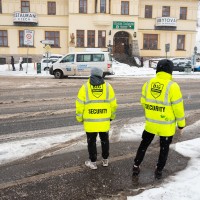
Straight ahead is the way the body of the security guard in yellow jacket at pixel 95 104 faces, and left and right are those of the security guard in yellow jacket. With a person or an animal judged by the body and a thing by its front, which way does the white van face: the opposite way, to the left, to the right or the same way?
to the left

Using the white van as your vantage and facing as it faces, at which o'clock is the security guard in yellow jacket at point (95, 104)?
The security guard in yellow jacket is roughly at 9 o'clock from the white van.

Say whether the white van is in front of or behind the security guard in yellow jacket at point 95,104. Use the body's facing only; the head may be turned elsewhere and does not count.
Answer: in front

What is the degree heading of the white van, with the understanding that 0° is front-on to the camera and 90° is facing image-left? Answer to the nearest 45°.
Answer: approximately 90°

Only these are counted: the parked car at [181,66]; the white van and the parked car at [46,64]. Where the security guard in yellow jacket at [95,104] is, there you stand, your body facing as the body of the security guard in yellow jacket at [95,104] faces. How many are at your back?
0

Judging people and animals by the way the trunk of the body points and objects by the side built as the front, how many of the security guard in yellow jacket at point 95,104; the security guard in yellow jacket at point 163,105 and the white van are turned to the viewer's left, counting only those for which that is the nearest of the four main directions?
1

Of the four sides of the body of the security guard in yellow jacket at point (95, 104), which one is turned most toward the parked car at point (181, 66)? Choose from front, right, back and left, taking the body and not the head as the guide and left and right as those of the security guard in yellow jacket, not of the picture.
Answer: front

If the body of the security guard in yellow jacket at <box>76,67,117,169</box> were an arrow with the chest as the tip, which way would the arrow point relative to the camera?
away from the camera

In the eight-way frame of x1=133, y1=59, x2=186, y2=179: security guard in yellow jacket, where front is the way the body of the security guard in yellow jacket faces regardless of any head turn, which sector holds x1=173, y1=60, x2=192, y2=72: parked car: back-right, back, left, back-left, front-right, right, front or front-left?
front-left

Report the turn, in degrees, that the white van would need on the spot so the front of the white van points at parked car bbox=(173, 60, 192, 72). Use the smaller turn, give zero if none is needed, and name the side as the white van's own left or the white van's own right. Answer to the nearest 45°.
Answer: approximately 135° to the white van's own right

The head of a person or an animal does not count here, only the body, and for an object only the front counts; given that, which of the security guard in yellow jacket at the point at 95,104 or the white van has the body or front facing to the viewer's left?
the white van

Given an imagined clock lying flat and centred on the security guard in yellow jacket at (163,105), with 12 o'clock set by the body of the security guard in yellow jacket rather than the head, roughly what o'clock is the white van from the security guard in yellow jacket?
The white van is roughly at 10 o'clock from the security guard in yellow jacket.

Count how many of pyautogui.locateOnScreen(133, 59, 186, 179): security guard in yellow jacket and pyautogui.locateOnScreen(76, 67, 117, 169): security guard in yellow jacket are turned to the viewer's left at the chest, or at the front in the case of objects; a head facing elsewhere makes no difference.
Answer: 0

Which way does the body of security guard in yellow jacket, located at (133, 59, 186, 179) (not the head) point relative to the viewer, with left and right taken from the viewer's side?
facing away from the viewer and to the right of the viewer

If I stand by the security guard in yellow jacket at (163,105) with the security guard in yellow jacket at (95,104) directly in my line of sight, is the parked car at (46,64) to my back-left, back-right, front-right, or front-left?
front-right

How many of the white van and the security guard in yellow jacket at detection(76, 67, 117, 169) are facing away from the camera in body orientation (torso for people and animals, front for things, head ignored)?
1

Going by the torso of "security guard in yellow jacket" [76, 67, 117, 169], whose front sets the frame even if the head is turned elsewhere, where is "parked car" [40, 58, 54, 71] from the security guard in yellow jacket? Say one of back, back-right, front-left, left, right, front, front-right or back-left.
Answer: front
